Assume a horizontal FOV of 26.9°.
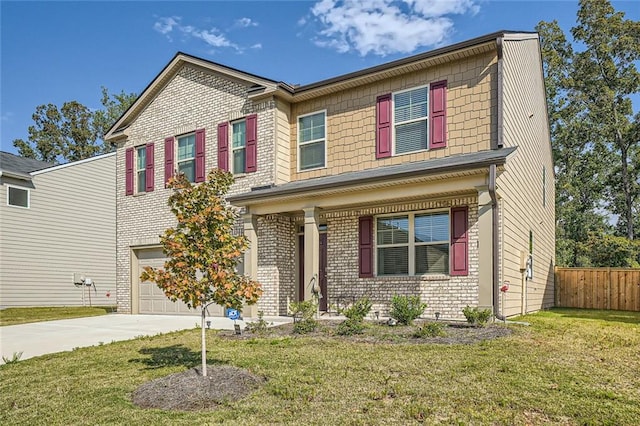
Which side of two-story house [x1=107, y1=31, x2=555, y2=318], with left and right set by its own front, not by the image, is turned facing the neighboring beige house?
right

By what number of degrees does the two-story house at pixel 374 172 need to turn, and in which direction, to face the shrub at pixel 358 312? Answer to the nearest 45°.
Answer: approximately 45° to its left

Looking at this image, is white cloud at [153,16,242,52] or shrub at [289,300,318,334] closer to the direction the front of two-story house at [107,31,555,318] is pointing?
the shrub

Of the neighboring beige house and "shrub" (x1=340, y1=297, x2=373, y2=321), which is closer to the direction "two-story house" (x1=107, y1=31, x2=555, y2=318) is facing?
the shrub

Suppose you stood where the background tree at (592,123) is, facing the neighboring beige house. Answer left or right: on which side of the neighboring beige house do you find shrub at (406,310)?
left

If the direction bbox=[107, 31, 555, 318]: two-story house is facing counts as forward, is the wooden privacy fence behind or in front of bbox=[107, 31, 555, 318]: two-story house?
behind

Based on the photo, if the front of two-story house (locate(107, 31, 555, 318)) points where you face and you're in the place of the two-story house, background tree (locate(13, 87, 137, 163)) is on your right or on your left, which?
on your right

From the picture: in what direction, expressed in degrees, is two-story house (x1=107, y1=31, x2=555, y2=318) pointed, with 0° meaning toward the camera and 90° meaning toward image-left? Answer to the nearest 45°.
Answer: approximately 45°

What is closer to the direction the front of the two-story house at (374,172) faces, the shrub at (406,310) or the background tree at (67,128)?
the shrub
